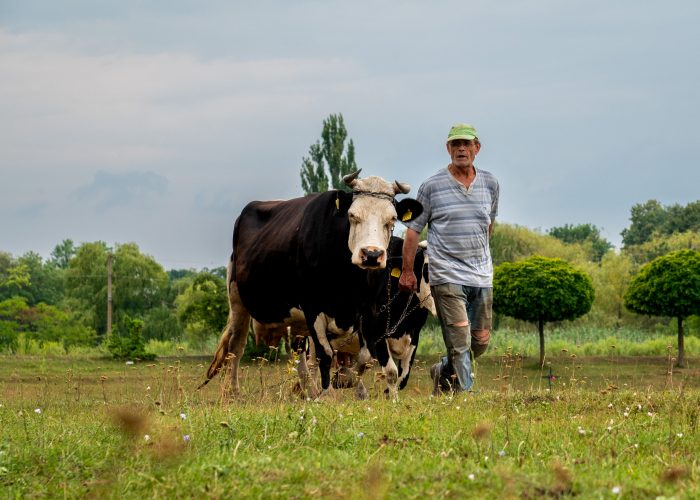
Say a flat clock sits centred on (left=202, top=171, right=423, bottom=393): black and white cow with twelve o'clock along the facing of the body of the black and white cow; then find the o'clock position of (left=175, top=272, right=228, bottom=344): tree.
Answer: The tree is roughly at 7 o'clock from the black and white cow.

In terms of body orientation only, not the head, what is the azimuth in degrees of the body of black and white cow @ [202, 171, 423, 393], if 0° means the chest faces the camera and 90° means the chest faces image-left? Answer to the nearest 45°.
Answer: approximately 315°

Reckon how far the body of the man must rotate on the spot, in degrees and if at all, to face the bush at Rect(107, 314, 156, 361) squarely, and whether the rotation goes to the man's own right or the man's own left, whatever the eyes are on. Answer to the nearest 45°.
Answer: approximately 135° to the man's own right

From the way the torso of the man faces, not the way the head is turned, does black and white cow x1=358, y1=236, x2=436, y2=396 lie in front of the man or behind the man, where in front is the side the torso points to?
behind

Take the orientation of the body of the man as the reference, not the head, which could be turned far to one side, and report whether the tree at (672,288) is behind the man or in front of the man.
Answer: behind

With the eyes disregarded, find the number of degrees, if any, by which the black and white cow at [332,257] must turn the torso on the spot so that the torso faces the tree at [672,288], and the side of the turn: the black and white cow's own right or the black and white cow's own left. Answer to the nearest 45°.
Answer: approximately 90° to the black and white cow's own left
